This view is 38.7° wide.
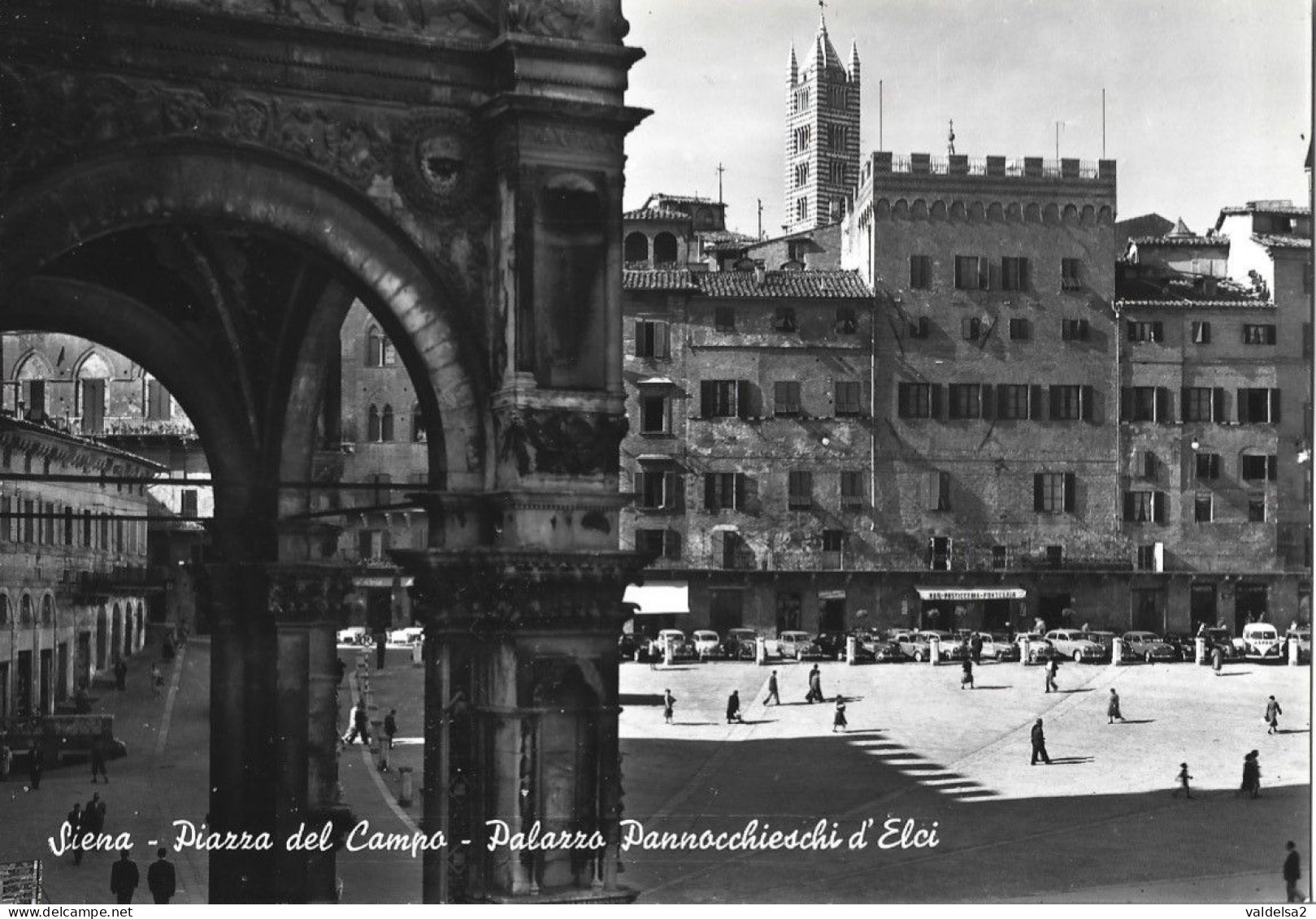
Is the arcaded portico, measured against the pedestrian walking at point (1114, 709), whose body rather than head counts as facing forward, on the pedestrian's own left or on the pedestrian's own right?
on the pedestrian's own left

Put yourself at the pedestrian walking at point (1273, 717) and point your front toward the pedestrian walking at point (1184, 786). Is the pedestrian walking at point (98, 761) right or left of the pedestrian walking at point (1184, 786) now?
right
